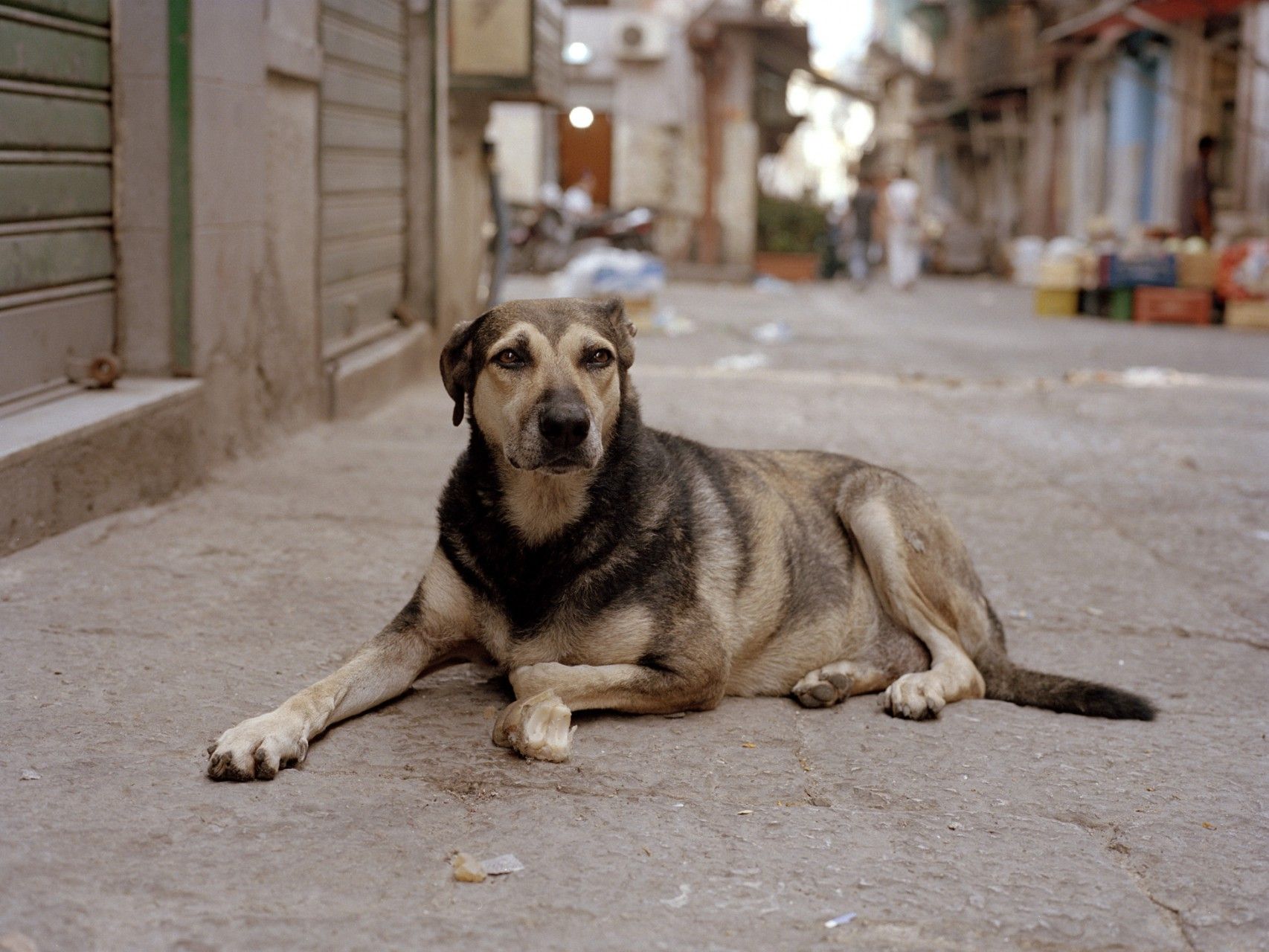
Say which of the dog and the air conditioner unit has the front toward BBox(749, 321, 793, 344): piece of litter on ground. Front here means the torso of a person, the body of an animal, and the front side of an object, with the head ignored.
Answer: the air conditioner unit

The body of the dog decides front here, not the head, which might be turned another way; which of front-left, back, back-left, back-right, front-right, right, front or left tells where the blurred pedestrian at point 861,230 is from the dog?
back-right

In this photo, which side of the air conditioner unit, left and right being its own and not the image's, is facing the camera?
front

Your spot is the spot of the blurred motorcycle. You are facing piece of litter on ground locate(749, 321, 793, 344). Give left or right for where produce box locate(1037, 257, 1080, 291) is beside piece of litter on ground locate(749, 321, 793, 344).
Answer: left

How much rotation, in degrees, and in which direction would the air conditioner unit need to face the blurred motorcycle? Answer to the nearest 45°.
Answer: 0° — it already faces it

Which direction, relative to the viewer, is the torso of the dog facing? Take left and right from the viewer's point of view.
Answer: facing the viewer and to the left of the viewer

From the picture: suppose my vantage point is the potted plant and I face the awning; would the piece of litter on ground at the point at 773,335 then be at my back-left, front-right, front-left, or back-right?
front-right

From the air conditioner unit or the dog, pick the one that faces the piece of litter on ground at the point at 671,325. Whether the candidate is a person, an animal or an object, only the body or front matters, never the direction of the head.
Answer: the air conditioner unit

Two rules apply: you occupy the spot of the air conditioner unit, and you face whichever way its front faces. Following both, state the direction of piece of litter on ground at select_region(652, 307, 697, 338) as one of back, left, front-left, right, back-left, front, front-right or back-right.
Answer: front

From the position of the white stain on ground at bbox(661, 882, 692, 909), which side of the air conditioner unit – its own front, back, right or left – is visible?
front

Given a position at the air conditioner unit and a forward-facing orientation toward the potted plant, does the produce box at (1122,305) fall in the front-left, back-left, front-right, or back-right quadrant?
front-right

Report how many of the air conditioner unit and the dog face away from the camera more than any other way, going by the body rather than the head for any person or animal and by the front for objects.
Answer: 0

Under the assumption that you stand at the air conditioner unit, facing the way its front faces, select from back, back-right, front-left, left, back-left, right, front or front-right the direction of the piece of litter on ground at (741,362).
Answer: front

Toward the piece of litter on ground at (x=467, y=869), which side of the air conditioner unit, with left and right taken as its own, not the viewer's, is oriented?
front

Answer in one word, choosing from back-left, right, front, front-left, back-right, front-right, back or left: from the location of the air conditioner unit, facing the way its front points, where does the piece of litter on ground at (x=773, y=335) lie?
front
